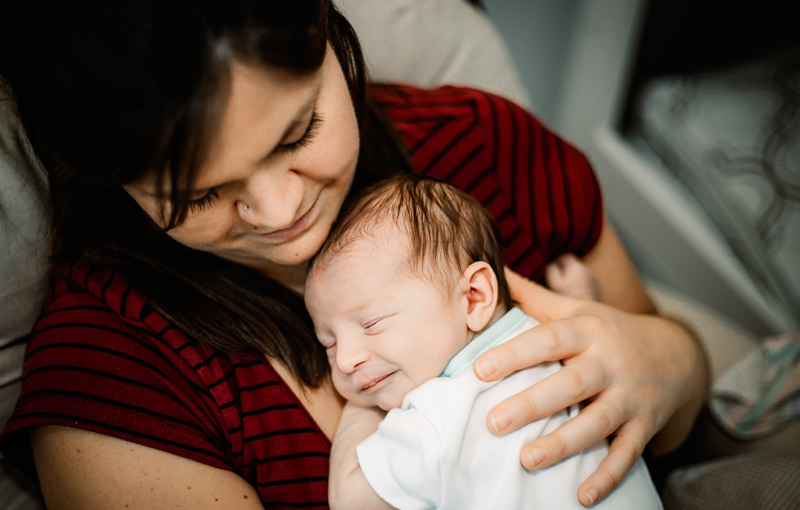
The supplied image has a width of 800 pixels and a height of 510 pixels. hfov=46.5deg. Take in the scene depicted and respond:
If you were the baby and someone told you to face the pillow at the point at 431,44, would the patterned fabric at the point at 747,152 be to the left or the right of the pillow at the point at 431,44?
right

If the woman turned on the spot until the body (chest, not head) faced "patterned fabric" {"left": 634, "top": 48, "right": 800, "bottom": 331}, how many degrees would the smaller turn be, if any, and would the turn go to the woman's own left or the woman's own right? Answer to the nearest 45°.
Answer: approximately 90° to the woman's own left

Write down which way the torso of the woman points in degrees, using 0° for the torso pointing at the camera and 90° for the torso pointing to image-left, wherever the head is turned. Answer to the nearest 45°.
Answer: approximately 315°

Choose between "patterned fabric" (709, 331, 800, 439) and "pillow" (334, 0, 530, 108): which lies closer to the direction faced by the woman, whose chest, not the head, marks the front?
the patterned fabric

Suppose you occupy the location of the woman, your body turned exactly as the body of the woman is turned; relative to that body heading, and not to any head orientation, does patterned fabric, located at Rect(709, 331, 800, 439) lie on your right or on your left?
on your left

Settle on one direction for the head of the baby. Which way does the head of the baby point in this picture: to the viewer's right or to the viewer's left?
to the viewer's left

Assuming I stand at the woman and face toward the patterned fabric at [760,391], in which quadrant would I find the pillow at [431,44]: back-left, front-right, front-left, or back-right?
front-left
